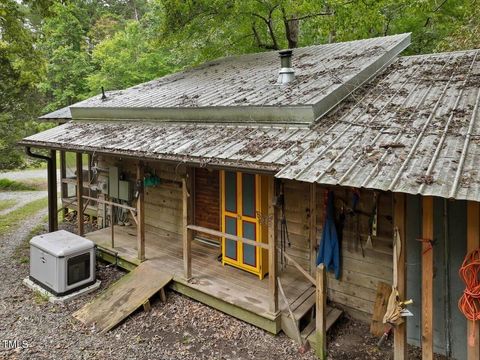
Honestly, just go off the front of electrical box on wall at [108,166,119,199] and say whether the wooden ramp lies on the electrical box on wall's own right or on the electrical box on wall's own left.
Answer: on the electrical box on wall's own left

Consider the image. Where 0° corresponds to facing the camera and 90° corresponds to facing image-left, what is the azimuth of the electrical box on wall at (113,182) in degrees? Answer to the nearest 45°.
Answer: approximately 45°

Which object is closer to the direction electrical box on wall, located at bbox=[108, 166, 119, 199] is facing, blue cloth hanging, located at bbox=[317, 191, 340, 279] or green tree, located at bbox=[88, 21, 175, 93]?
the blue cloth hanging

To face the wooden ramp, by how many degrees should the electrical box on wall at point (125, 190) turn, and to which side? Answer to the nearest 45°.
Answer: approximately 45° to its left

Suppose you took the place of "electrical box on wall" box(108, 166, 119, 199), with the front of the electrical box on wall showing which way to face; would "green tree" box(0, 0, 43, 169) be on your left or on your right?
on your right

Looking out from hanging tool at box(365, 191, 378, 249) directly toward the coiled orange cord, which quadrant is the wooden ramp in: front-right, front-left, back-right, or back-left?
back-right
